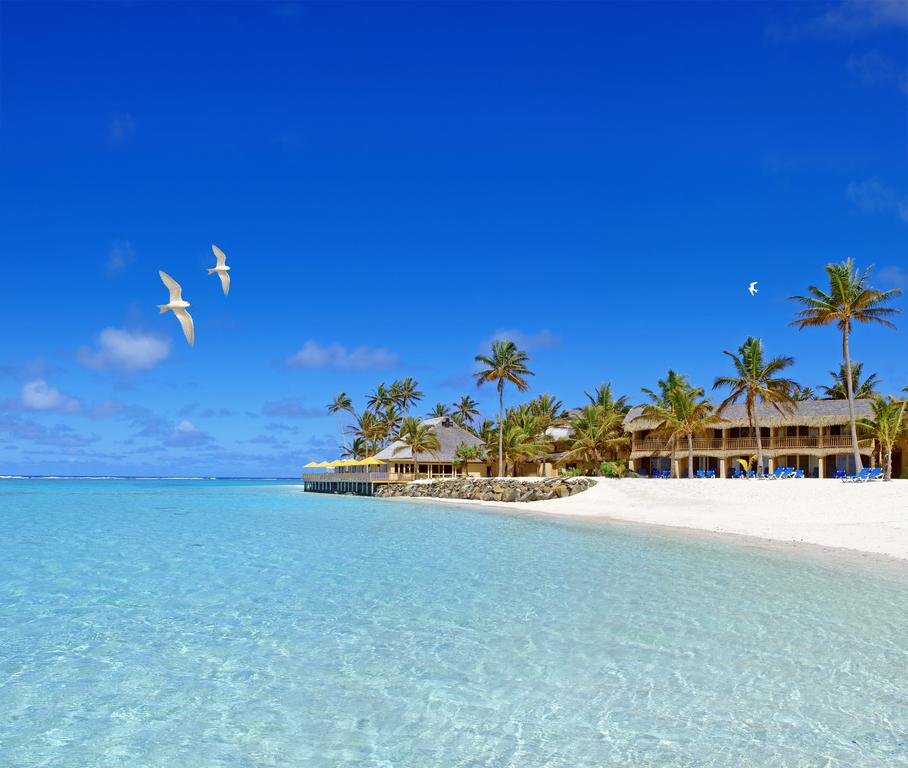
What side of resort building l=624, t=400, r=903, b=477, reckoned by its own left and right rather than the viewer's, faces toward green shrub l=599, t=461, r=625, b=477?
right

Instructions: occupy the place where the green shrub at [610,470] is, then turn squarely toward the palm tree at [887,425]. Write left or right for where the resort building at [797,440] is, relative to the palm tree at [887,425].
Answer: left

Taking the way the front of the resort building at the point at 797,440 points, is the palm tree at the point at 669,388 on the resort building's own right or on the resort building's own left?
on the resort building's own right

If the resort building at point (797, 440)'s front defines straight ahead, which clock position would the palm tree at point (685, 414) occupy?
The palm tree is roughly at 2 o'clock from the resort building.
